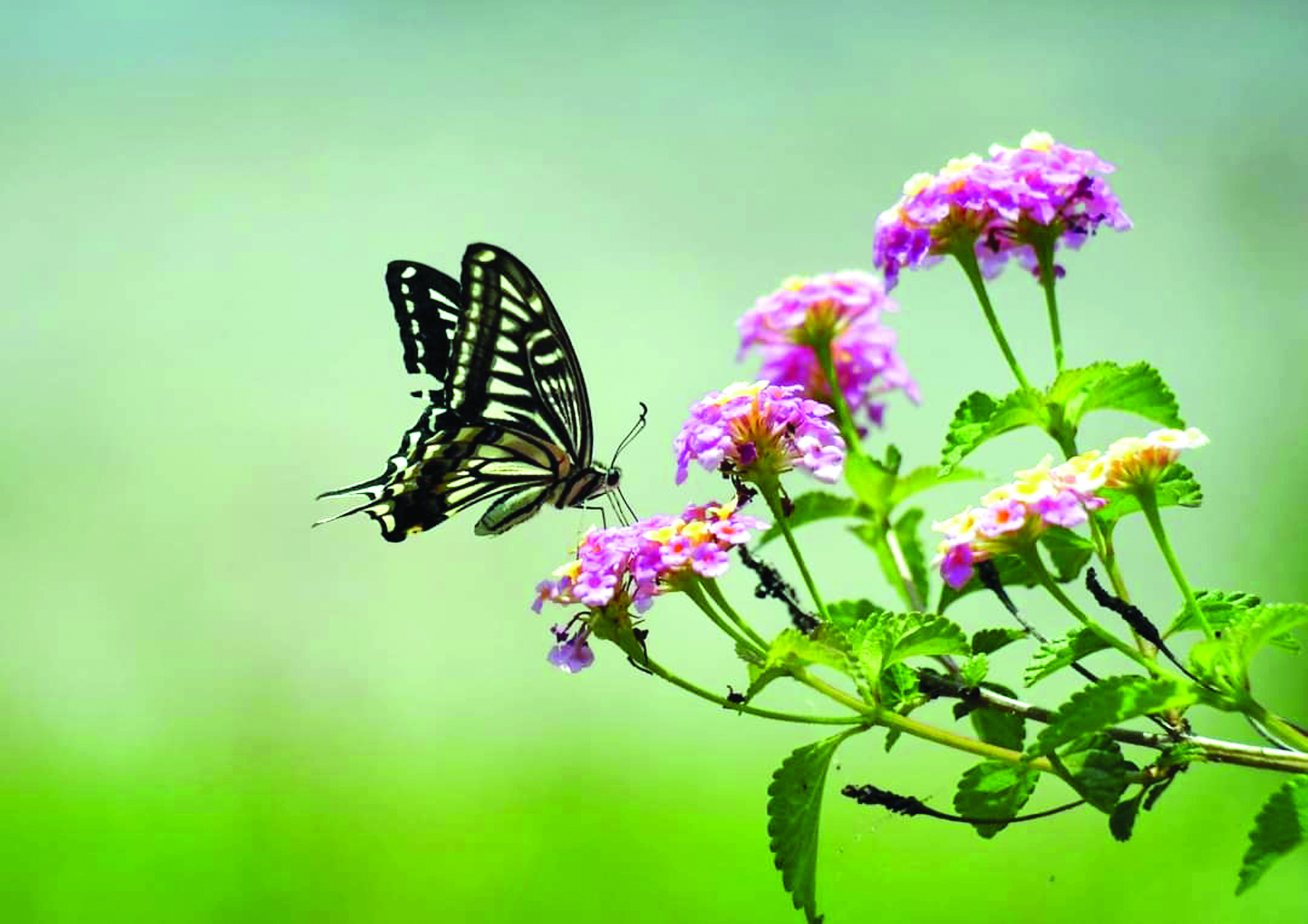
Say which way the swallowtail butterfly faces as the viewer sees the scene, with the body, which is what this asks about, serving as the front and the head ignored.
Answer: to the viewer's right

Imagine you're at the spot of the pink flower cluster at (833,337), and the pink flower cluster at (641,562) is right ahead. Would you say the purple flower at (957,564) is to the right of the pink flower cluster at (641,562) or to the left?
left

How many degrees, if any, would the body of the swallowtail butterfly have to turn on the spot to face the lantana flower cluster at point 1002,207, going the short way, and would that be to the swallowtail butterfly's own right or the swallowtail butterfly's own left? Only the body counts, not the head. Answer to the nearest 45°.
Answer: approximately 45° to the swallowtail butterfly's own right

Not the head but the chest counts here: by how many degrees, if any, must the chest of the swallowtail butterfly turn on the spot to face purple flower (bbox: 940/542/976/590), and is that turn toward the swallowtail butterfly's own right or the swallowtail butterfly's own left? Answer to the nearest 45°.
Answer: approximately 45° to the swallowtail butterfly's own right

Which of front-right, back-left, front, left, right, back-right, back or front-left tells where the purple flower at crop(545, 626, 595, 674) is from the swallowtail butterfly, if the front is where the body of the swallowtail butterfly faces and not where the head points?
front
